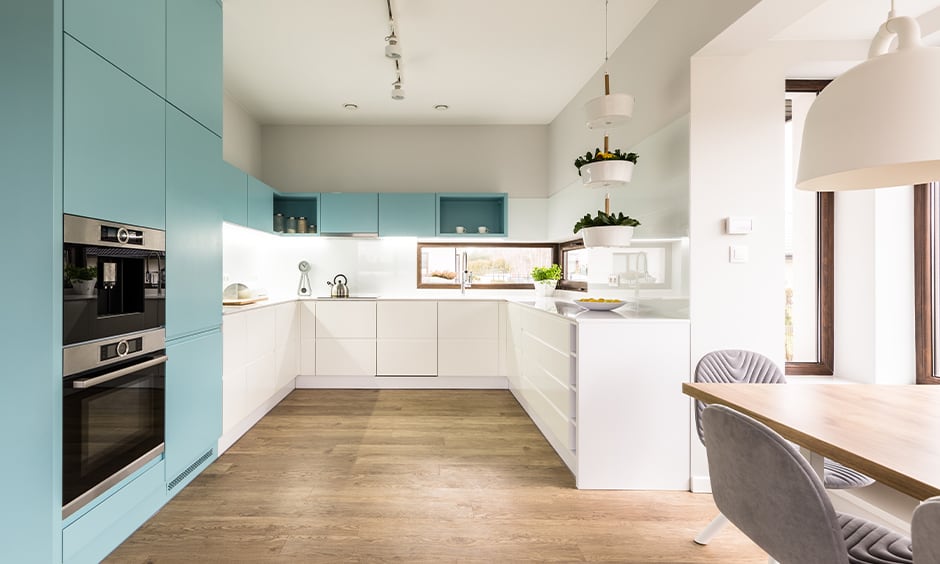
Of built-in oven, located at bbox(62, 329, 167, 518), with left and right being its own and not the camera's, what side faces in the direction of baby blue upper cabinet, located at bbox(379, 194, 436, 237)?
left

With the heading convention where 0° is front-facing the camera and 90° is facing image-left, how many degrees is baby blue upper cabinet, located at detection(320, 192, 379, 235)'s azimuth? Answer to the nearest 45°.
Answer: approximately 0°

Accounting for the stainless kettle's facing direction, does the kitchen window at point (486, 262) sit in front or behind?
behind

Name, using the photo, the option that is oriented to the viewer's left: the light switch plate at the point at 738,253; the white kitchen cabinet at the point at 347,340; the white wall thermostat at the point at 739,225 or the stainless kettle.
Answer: the stainless kettle

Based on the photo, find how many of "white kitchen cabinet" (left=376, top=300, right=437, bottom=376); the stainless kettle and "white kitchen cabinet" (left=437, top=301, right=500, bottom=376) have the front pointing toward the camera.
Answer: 2

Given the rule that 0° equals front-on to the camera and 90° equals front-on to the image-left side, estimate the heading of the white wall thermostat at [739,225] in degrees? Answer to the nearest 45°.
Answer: approximately 0°

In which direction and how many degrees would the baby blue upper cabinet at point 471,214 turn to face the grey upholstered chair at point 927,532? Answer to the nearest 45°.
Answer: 0° — it already faces it

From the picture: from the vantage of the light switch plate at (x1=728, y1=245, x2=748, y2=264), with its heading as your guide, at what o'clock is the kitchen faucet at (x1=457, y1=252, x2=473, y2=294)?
The kitchen faucet is roughly at 4 o'clock from the light switch plate.
